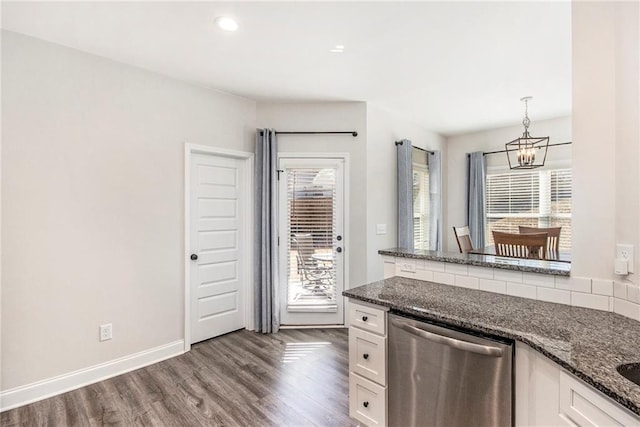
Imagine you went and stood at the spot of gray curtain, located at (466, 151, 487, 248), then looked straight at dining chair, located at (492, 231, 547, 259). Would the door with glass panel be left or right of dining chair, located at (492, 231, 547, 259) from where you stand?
right

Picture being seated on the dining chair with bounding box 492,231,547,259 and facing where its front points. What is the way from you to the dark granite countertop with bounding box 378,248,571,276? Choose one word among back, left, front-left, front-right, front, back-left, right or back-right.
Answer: back

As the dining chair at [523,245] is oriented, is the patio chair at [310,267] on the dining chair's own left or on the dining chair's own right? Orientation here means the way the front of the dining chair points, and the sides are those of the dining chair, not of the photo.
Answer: on the dining chair's own left

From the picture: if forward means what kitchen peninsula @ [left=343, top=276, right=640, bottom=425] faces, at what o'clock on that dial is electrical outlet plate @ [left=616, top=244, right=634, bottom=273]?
The electrical outlet plate is roughly at 6 o'clock from the kitchen peninsula.

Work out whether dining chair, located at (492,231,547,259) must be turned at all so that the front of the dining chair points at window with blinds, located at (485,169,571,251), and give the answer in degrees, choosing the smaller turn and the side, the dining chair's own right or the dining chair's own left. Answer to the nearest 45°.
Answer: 0° — it already faces it

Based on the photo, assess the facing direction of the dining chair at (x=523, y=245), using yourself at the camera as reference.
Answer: facing away from the viewer

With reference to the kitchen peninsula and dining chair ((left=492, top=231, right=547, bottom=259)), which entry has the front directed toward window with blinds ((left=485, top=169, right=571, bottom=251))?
the dining chair
